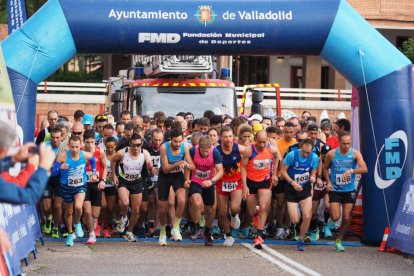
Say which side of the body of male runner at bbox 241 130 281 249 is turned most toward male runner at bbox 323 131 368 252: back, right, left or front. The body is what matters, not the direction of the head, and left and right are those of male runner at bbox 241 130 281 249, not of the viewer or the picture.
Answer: left

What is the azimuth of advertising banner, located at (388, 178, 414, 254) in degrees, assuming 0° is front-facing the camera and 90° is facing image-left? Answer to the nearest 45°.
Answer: approximately 45°

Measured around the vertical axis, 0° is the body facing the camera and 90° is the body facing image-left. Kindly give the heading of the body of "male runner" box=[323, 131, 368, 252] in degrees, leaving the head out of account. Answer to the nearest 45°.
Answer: approximately 0°

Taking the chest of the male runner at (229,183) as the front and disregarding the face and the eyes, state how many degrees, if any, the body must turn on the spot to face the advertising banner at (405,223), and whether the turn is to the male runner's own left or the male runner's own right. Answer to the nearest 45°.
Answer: approximately 90° to the male runner's own left

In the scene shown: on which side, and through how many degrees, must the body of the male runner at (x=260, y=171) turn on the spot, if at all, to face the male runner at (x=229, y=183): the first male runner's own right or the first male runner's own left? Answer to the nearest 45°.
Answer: approximately 90° to the first male runner's own right

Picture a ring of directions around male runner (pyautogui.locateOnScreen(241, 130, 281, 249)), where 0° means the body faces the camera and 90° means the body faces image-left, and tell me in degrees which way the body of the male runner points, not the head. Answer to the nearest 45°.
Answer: approximately 0°
